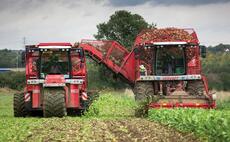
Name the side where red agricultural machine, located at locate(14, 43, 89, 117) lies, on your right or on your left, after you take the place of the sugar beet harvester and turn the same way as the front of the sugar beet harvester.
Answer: on your right

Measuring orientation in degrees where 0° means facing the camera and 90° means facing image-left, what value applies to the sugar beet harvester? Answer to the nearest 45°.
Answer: approximately 0°
